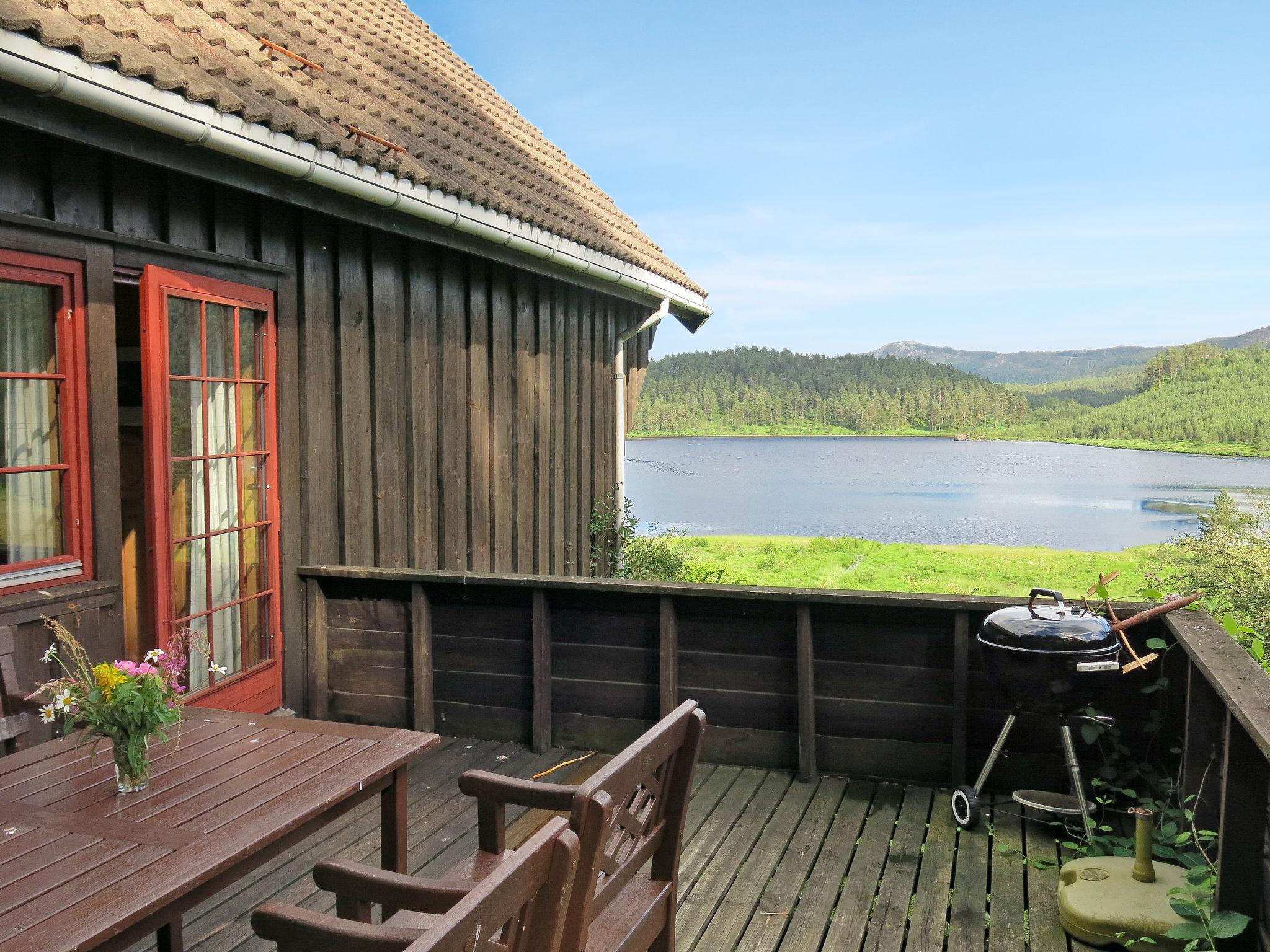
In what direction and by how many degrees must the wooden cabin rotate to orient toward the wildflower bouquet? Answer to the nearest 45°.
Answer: approximately 45° to its right

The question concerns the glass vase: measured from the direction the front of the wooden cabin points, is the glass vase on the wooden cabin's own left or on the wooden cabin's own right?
on the wooden cabin's own right

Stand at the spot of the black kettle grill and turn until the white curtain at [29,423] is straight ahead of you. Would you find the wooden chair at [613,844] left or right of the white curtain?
left

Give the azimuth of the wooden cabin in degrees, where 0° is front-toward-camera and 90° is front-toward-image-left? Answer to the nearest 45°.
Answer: approximately 315°
